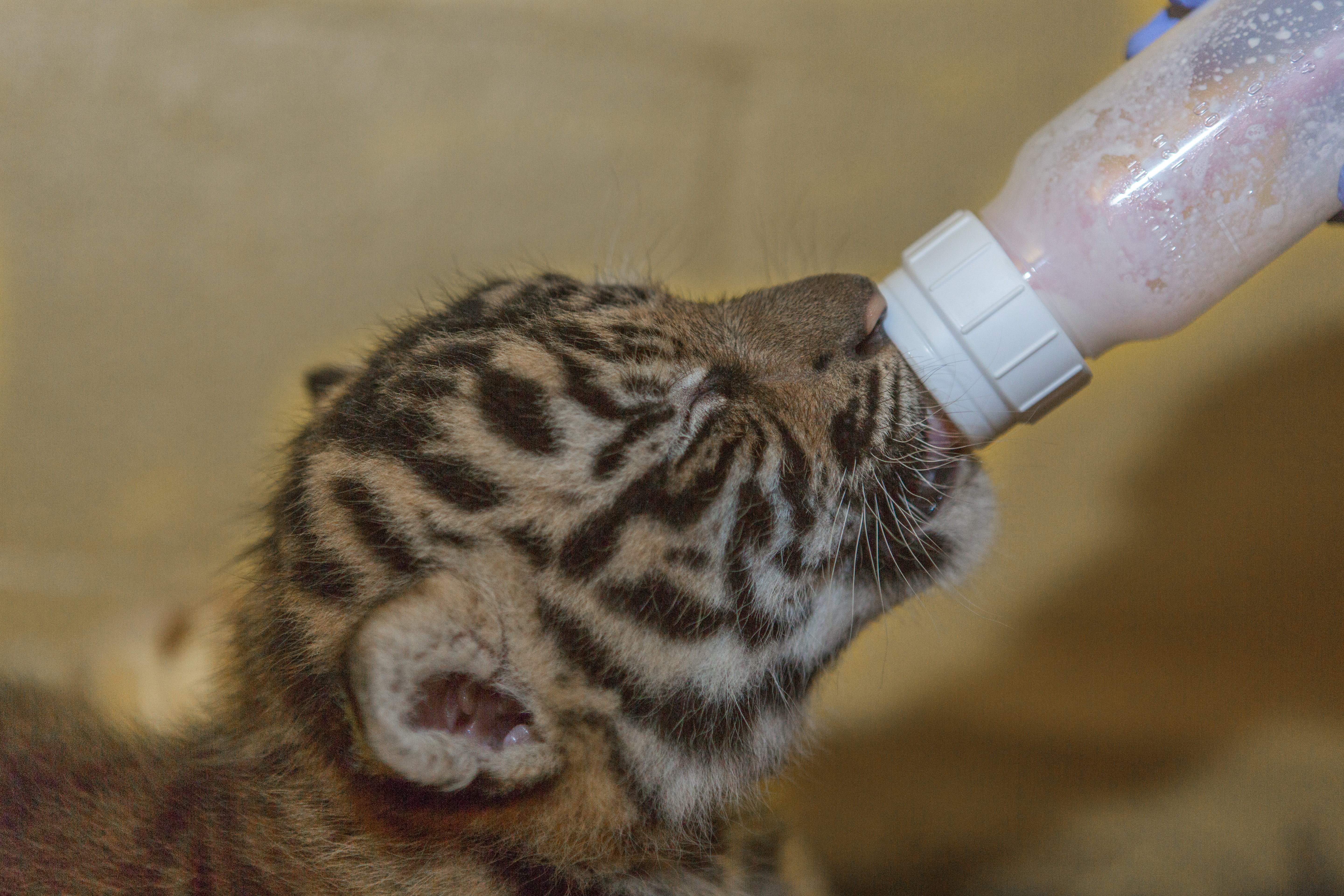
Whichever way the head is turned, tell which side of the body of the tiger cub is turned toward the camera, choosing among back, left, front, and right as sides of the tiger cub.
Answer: right

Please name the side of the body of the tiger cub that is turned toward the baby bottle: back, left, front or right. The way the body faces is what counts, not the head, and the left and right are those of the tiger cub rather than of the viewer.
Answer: front
